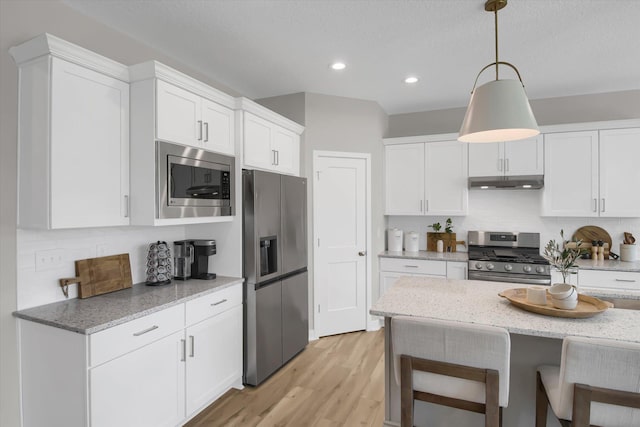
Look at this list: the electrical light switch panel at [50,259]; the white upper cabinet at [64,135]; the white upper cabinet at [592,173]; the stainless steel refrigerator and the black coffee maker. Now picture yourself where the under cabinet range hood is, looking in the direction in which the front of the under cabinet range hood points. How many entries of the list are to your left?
1

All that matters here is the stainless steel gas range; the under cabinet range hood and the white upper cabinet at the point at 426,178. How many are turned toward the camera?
3

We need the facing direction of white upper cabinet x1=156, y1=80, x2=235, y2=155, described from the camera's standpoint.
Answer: facing the viewer and to the right of the viewer

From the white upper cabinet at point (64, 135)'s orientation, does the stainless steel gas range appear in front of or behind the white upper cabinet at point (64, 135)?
in front

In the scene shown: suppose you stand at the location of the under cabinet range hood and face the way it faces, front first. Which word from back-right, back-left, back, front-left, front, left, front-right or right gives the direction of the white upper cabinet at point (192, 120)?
front-right

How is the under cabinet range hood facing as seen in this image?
toward the camera

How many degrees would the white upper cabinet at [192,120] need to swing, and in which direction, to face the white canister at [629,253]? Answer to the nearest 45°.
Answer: approximately 45° to its left

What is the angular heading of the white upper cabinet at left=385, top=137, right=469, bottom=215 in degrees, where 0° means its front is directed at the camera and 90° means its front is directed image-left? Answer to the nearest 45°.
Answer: approximately 0°

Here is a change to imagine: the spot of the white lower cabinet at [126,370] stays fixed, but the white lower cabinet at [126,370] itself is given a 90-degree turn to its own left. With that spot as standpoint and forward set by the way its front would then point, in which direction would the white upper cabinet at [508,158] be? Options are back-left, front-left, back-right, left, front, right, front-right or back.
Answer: front-right

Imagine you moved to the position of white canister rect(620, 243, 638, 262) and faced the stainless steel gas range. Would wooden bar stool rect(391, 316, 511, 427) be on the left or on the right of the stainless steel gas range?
left

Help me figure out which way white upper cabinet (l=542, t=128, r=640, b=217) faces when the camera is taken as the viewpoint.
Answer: facing the viewer

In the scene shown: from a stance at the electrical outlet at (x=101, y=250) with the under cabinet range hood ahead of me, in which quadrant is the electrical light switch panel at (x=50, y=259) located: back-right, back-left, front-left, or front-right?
back-right

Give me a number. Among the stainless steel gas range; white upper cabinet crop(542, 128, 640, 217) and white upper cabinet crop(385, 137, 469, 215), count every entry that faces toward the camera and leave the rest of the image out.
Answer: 3

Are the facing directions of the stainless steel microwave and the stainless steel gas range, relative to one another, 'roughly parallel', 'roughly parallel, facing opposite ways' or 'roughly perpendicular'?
roughly perpendicular

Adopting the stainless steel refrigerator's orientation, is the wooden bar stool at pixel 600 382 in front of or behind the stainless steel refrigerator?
in front

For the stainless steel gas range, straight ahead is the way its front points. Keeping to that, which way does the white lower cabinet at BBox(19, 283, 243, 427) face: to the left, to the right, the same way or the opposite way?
to the left

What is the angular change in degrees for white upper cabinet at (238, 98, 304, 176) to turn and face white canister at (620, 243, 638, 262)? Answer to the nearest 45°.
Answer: approximately 45° to its left

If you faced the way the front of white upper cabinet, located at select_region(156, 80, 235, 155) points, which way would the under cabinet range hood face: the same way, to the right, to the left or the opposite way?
to the right
